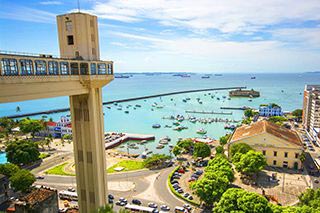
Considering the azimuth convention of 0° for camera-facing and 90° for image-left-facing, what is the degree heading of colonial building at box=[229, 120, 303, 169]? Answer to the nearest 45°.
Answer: approximately 0°

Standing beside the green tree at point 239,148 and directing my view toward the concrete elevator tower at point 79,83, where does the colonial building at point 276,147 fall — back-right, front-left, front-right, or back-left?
back-left

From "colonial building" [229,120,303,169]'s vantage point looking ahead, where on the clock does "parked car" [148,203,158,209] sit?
The parked car is roughly at 1 o'clock from the colonial building.

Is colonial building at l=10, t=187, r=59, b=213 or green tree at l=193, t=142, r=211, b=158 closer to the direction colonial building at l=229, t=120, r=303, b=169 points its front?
the colonial building
